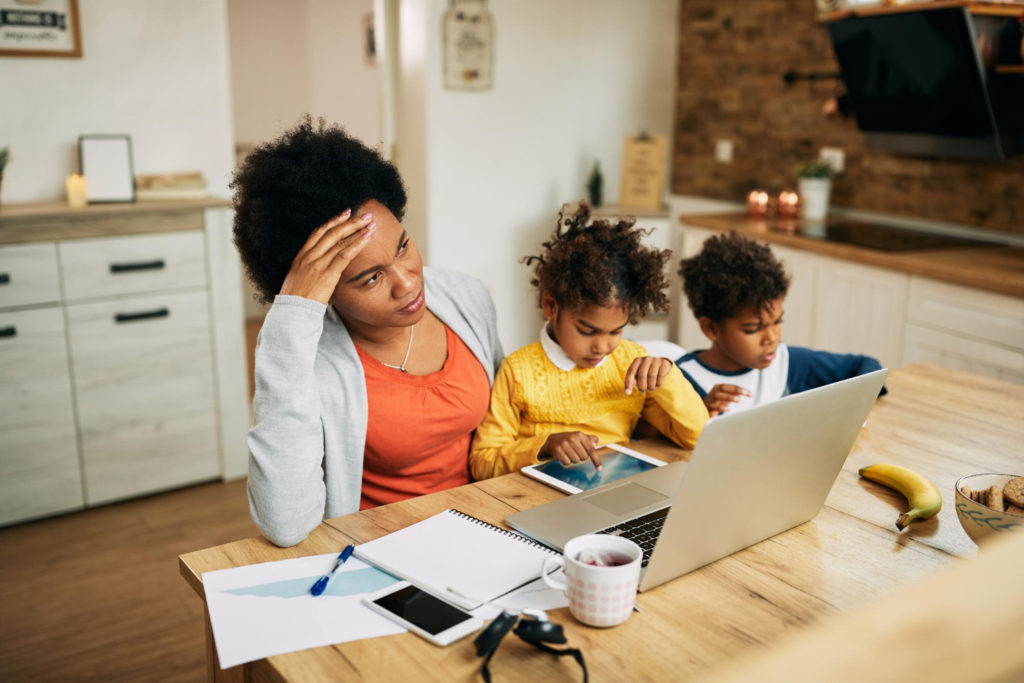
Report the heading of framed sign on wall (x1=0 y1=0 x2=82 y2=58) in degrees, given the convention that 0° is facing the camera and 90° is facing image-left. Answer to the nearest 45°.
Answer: approximately 0°

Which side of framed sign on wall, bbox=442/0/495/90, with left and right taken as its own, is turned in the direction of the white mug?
front

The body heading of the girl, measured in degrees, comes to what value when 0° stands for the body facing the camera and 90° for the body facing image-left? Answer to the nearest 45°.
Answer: approximately 315°

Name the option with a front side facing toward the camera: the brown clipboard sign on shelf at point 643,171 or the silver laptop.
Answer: the brown clipboard sign on shelf

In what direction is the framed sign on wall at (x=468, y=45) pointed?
toward the camera

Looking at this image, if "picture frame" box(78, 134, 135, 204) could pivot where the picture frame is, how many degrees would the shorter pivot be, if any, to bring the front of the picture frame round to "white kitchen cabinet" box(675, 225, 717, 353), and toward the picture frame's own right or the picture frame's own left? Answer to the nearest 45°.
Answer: approximately 90° to the picture frame's own left

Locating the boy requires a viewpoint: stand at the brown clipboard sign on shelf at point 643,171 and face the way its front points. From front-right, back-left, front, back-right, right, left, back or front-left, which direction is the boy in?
front

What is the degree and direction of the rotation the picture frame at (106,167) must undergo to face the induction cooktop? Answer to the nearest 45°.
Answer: approximately 90° to its left

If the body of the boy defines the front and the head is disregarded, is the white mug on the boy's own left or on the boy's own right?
on the boy's own right

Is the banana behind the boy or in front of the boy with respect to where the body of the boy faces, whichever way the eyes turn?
in front

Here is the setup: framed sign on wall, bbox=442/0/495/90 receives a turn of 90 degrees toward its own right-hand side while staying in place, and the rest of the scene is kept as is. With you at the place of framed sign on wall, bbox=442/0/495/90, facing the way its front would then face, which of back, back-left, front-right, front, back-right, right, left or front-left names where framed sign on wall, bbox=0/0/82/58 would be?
front-left

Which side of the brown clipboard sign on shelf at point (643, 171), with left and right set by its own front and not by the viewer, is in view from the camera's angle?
front

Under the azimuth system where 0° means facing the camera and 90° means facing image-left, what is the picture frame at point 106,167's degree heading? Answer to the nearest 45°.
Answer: approximately 0°

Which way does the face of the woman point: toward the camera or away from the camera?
toward the camera
